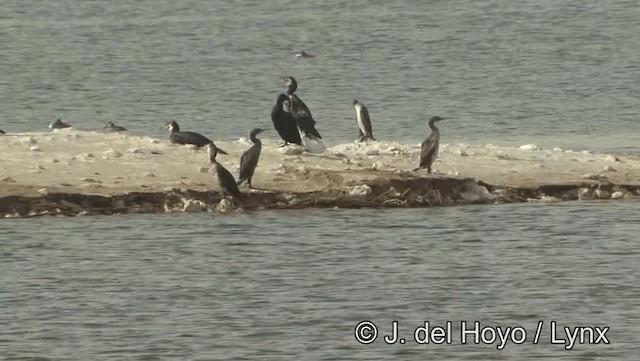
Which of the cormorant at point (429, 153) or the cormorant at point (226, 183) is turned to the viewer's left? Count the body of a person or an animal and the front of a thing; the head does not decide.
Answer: the cormorant at point (226, 183)

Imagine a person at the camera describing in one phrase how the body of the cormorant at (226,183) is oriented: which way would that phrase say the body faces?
to the viewer's left

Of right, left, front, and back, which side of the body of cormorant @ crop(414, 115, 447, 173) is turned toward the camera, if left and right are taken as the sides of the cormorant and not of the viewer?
right

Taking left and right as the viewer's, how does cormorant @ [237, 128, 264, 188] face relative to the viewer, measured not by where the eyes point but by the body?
facing to the right of the viewer
